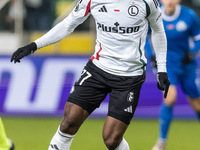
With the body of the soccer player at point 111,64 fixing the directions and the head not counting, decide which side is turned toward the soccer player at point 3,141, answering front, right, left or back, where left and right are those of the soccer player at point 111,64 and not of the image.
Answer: right

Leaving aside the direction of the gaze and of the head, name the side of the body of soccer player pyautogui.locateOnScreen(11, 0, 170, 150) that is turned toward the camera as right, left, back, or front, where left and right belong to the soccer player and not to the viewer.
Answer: front

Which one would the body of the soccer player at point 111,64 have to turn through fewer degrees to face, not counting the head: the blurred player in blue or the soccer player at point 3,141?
the soccer player
